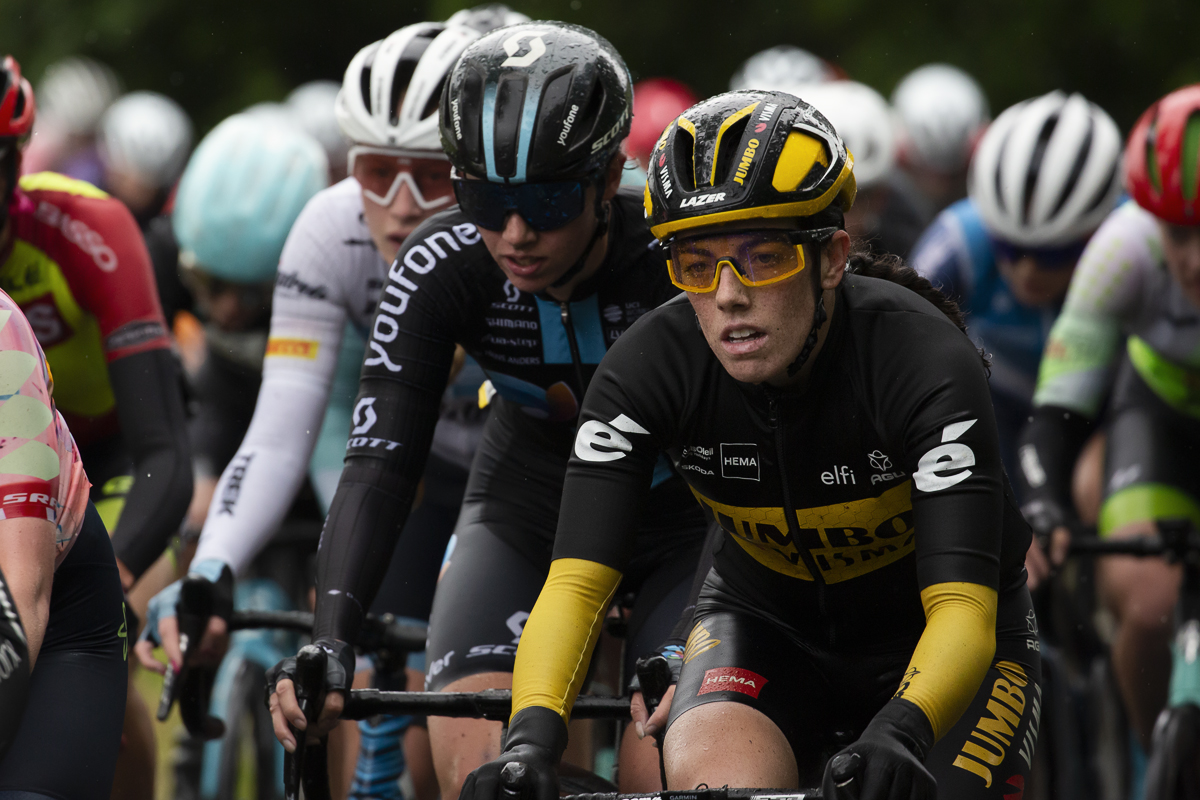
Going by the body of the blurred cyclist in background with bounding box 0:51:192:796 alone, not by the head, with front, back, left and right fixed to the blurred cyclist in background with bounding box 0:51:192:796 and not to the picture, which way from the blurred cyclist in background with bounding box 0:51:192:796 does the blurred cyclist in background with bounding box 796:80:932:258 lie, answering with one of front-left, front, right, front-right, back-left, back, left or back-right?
back-left

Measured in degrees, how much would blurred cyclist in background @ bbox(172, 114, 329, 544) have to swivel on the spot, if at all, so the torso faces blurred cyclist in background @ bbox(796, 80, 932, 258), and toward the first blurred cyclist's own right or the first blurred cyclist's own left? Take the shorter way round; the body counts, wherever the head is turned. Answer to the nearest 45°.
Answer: approximately 135° to the first blurred cyclist's own left

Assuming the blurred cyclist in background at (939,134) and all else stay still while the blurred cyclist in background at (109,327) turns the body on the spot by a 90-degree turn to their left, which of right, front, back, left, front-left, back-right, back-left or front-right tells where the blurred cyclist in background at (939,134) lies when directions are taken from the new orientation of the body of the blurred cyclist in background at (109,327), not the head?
front-left

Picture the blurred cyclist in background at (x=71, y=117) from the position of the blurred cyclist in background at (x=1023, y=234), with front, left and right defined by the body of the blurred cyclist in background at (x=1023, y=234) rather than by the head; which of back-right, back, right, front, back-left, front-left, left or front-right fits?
back-right

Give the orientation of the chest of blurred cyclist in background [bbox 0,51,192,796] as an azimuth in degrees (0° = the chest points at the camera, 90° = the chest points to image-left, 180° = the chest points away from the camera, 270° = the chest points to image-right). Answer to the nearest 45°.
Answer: approximately 0°

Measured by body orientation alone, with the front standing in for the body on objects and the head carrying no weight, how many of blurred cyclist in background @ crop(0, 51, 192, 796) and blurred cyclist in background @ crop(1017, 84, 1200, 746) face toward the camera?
2

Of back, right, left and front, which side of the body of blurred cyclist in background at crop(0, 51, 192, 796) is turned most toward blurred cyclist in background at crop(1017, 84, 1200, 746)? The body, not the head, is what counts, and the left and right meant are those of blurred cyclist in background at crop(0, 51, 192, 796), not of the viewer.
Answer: left

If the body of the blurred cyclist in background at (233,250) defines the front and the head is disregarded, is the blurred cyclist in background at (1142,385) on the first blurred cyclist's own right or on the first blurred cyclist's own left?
on the first blurred cyclist's own left
